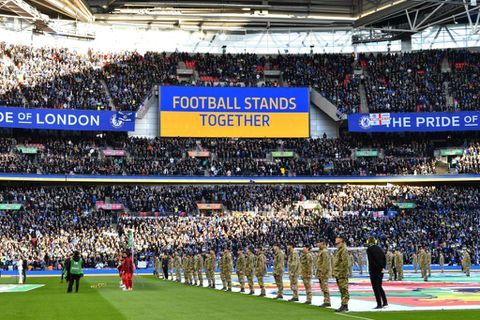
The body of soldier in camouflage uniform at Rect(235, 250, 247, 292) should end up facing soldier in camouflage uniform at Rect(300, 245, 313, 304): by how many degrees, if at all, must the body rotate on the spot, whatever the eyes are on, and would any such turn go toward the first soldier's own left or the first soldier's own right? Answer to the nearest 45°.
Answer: approximately 90° to the first soldier's own left

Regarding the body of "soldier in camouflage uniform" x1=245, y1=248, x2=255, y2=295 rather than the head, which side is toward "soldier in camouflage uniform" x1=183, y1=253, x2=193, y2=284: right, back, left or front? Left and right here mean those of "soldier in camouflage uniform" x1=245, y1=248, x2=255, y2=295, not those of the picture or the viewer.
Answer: right

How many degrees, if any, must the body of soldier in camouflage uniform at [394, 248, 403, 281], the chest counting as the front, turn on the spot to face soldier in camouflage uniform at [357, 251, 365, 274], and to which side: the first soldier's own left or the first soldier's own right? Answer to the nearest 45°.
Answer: approximately 90° to the first soldier's own right
